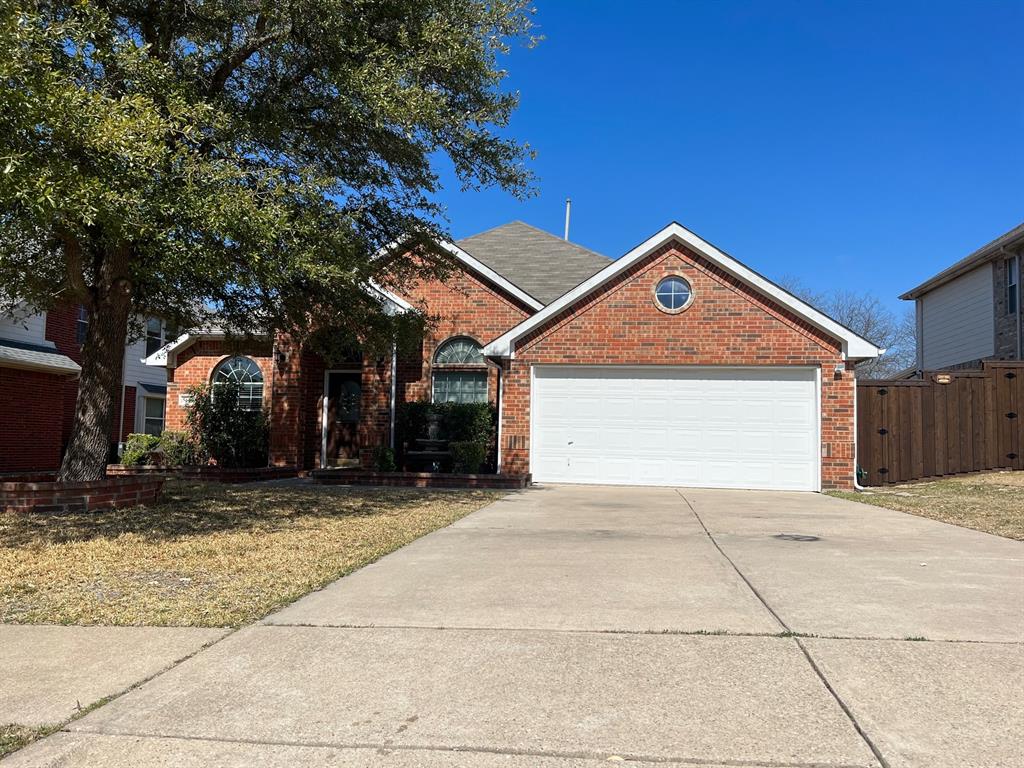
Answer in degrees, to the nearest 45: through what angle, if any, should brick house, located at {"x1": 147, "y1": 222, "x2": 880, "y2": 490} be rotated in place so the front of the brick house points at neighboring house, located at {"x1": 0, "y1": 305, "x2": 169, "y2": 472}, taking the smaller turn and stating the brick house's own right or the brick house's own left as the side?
approximately 90° to the brick house's own right

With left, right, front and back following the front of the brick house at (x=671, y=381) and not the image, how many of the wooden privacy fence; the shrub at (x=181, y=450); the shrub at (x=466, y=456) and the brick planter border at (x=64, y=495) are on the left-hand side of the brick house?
1

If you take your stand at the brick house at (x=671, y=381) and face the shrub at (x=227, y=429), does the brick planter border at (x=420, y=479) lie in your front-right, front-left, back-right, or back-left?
front-left

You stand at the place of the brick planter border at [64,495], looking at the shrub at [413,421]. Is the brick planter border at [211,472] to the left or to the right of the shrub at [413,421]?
left

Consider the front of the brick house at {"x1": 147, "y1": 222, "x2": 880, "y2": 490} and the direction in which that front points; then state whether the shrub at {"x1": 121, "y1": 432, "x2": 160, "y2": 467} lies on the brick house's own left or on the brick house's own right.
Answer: on the brick house's own right

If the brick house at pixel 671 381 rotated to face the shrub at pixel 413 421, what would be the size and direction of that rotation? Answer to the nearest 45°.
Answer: approximately 90° to its right

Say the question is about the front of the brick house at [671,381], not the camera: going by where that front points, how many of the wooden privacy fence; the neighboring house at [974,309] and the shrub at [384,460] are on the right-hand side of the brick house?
1

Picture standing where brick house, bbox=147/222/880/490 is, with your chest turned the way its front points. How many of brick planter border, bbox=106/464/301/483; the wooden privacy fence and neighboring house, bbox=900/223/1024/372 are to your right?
1

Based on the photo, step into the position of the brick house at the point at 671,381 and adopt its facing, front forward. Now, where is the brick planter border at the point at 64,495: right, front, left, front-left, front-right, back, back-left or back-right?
front-right

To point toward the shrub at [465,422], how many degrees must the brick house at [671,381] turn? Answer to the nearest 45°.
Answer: approximately 90° to its right

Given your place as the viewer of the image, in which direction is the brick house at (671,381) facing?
facing the viewer

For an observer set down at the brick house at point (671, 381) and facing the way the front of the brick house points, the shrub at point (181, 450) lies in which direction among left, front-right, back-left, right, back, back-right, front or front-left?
right

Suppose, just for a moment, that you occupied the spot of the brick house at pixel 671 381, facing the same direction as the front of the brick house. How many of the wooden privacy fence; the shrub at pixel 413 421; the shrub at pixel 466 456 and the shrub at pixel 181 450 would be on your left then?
1

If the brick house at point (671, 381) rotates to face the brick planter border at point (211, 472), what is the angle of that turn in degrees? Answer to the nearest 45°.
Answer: approximately 90° to its right

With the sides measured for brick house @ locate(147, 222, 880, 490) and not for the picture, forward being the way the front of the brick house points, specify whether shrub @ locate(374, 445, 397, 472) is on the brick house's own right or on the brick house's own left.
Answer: on the brick house's own right

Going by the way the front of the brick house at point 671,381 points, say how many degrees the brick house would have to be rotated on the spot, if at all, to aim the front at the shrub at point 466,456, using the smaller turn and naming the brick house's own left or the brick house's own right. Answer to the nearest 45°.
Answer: approximately 90° to the brick house's own right

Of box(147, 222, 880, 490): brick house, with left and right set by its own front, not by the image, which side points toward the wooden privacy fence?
left
